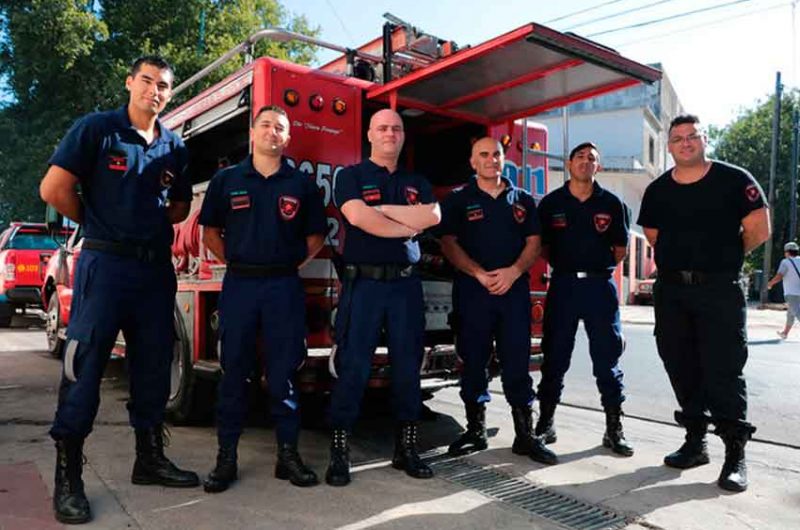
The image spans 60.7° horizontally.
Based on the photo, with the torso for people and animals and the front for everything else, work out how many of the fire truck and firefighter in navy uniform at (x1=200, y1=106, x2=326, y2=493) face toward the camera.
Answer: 1

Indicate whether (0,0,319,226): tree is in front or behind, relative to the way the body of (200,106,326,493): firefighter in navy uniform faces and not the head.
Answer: behind

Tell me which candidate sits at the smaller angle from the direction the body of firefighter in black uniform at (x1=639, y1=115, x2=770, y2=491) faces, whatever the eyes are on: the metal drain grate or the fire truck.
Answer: the metal drain grate

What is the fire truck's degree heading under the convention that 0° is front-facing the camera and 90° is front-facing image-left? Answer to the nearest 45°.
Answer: approximately 135°

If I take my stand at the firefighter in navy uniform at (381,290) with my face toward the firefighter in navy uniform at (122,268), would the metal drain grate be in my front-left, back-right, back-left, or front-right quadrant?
back-left

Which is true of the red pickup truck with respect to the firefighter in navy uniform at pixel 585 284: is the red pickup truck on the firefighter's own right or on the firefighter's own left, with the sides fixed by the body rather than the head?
on the firefighter's own right
